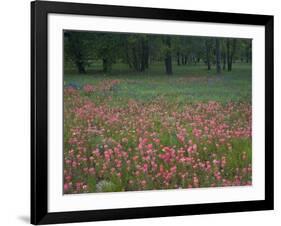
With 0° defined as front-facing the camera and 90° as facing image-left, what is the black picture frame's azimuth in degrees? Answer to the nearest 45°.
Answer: approximately 315°
